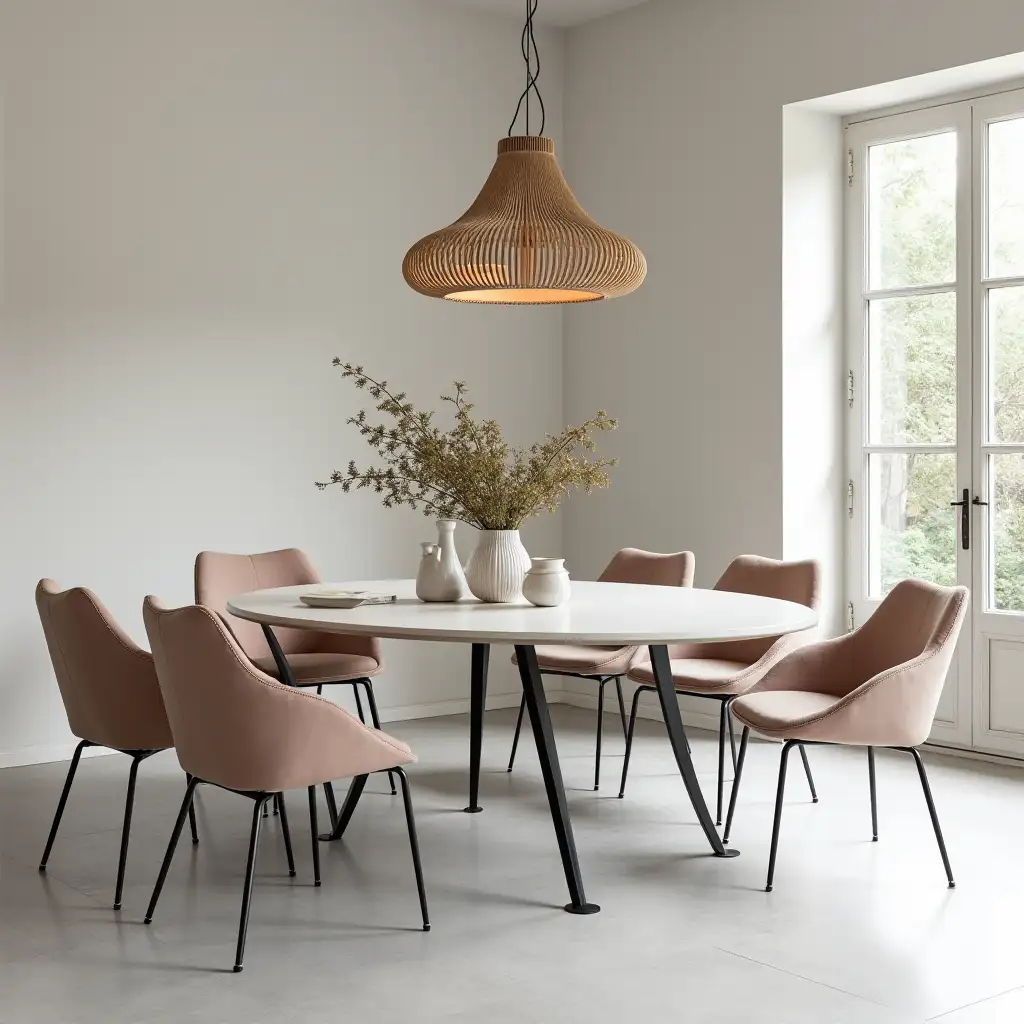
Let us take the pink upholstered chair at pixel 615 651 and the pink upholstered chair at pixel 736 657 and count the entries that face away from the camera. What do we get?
0

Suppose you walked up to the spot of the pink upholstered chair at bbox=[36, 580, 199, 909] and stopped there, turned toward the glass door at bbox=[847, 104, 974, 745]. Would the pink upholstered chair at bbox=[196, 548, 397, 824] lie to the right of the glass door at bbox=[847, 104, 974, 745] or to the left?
left

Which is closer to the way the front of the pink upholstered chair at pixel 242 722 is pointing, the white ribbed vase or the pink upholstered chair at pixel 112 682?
the white ribbed vase

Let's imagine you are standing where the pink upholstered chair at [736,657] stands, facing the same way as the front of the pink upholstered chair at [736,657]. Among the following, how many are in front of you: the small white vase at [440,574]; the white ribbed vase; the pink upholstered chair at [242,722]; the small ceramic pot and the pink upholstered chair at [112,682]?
5

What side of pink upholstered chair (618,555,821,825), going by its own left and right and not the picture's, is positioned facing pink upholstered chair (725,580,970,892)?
left

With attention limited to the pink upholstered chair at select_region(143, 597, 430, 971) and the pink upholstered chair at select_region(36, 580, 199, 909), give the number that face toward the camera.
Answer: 0

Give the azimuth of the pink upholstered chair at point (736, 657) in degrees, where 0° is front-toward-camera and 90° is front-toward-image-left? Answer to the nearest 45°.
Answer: approximately 45°

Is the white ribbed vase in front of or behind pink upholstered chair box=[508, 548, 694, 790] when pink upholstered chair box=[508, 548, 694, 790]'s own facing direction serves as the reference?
in front

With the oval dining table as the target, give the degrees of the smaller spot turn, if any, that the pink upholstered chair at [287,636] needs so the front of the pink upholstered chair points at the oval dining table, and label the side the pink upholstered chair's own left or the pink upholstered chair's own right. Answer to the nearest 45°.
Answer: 0° — it already faces it

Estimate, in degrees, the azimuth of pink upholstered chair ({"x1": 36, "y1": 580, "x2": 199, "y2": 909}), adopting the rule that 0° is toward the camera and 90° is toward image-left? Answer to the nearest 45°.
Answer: approximately 225°

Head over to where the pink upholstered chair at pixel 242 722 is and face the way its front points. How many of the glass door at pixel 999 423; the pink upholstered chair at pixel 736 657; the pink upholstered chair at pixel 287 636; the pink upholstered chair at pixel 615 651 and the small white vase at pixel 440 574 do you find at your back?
0

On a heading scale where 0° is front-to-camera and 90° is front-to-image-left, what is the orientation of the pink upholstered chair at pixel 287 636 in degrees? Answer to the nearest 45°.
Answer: approximately 315°

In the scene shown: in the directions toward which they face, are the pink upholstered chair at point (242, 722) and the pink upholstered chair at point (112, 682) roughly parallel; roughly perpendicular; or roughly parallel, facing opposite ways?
roughly parallel

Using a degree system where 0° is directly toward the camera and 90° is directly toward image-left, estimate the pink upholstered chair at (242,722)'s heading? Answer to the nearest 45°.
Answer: approximately 225°

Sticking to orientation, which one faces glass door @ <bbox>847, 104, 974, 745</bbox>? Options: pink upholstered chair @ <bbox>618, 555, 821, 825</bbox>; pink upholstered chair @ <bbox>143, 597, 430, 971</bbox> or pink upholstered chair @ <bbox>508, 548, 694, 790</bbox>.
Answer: pink upholstered chair @ <bbox>143, 597, 430, 971</bbox>

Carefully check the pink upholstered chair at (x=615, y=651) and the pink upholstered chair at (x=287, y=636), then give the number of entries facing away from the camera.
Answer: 0

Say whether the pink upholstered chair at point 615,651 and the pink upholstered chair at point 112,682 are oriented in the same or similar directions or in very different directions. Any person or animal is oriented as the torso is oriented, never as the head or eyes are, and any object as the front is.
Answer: very different directions

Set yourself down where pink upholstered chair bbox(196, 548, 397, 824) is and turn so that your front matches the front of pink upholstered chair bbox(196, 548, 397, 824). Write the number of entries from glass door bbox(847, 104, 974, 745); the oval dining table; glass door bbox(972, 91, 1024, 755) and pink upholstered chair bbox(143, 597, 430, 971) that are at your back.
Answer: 0

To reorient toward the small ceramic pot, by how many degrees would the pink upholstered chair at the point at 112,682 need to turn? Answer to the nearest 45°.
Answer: approximately 45° to its right
